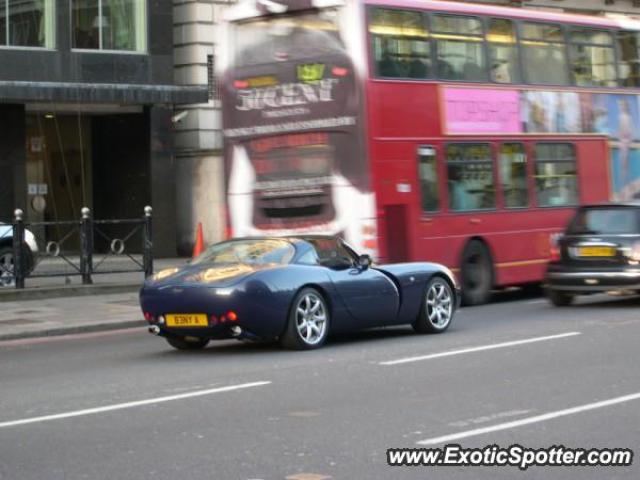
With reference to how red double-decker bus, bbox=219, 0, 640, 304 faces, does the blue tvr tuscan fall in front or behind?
behind

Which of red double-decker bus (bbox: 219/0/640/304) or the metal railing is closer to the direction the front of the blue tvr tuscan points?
the red double-decker bus

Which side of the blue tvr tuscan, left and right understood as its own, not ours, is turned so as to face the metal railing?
left

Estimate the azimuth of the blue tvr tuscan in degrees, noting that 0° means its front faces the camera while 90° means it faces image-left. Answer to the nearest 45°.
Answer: approximately 225°
